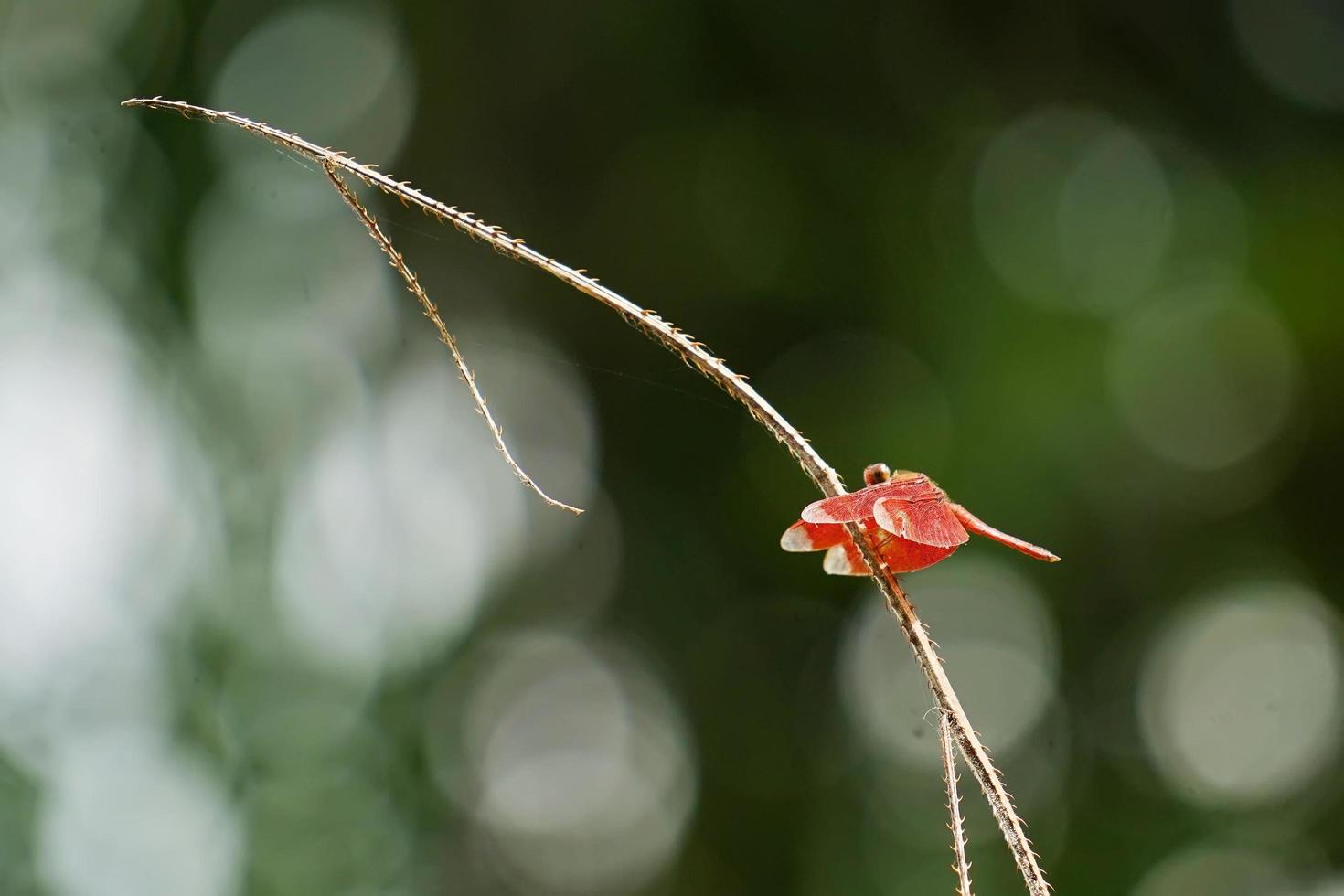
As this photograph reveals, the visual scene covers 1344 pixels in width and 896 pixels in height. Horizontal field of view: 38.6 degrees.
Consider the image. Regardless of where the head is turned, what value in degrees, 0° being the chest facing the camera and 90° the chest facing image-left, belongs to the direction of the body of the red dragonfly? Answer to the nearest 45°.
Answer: approximately 90°
